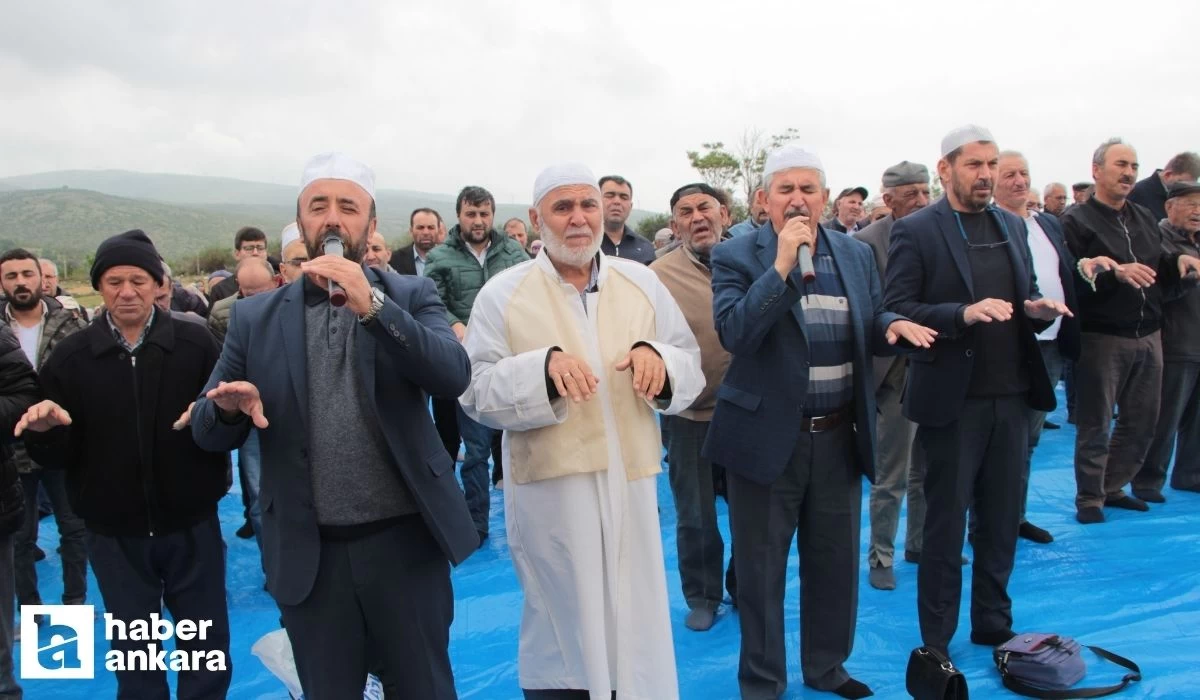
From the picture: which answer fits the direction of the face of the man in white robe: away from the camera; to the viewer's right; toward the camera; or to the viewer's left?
toward the camera

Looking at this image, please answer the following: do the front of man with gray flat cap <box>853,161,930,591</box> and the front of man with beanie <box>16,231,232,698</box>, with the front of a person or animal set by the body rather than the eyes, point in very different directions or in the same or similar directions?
same or similar directions

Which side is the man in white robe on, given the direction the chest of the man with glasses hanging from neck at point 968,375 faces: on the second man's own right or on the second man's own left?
on the second man's own right

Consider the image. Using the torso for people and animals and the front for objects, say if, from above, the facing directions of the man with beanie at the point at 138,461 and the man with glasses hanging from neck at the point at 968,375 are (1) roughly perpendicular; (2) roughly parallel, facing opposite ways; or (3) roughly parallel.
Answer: roughly parallel

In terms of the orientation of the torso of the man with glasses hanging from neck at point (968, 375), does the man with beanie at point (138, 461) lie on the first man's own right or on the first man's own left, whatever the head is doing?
on the first man's own right

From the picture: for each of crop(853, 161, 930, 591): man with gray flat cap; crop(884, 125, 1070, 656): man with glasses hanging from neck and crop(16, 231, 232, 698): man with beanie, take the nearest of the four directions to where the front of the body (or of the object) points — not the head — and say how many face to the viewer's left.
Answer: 0

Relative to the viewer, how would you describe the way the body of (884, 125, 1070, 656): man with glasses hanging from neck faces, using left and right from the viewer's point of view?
facing the viewer and to the right of the viewer

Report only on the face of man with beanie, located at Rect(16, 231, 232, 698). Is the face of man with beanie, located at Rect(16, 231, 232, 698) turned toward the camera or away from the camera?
toward the camera

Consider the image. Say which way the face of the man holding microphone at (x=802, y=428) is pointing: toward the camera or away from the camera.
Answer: toward the camera

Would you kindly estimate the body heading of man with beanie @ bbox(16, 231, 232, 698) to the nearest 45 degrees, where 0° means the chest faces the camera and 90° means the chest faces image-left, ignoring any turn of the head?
approximately 0°

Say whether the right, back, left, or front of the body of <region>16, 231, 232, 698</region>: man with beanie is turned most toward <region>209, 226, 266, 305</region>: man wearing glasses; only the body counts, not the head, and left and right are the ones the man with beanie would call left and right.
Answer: back

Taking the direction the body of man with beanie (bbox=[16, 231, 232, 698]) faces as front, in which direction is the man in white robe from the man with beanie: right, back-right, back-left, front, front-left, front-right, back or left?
front-left

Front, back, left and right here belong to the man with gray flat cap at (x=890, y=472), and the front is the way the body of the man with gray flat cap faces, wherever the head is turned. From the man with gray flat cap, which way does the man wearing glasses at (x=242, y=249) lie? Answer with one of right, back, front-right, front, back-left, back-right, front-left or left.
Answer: back-right

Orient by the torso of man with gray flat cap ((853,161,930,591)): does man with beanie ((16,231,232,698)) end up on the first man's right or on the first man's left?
on the first man's right

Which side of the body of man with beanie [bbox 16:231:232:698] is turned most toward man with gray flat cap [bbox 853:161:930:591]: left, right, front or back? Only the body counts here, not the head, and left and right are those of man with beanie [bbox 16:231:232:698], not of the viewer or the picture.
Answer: left
